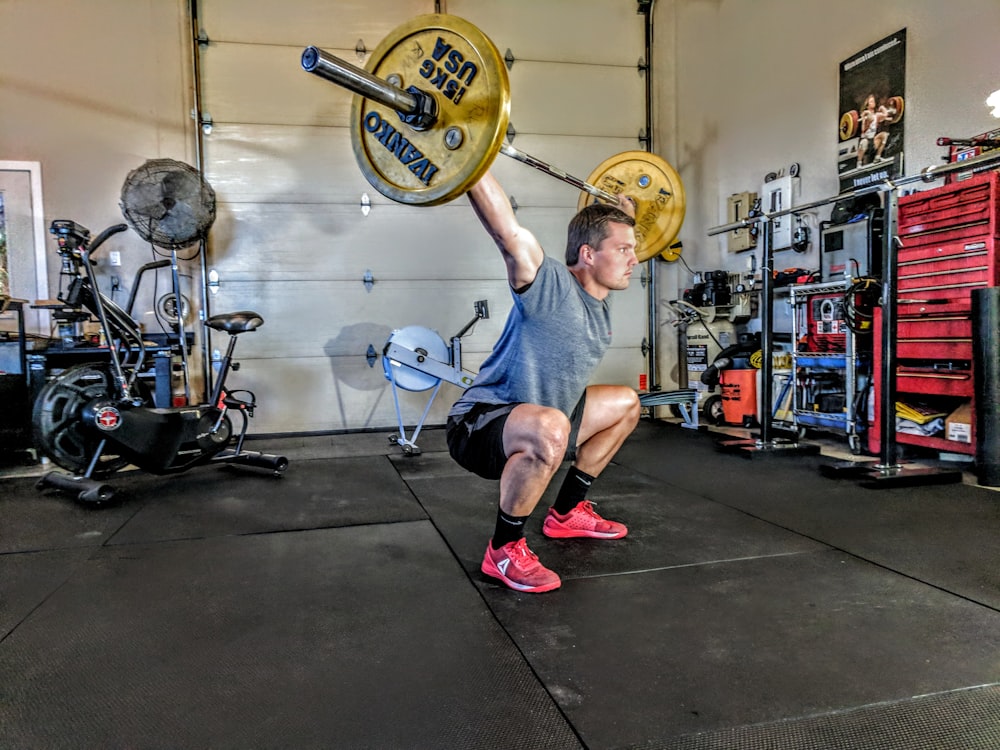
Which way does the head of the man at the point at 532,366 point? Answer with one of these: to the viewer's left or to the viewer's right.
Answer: to the viewer's right

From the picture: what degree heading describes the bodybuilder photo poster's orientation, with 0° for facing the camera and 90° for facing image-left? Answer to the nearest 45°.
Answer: approximately 45°

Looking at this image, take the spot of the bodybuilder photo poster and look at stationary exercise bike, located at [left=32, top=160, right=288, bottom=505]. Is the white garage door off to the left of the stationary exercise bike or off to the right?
right

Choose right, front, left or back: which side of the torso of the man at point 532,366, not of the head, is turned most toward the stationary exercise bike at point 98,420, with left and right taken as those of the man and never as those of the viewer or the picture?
back

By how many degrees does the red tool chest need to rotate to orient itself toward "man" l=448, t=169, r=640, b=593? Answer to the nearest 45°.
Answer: approximately 45° to its left

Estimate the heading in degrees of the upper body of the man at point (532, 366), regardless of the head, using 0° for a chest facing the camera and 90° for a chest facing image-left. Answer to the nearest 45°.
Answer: approximately 315°

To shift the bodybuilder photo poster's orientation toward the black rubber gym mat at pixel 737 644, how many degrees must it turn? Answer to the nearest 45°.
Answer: approximately 45° to its left

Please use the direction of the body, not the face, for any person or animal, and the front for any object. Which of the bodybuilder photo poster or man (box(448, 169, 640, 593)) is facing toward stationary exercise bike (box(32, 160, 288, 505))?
the bodybuilder photo poster

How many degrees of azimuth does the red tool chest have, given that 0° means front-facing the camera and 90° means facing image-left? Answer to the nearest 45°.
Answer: approximately 45°

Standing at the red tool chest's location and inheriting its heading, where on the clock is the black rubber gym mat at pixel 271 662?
The black rubber gym mat is roughly at 11 o'clock from the red tool chest.
